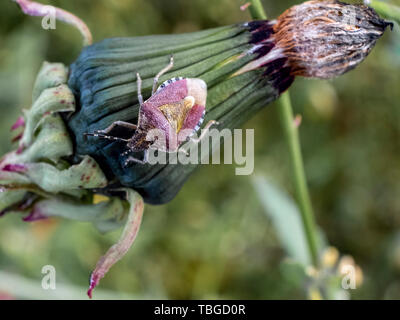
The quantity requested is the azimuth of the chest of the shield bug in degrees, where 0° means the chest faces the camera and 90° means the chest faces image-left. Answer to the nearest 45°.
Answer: approximately 45°
